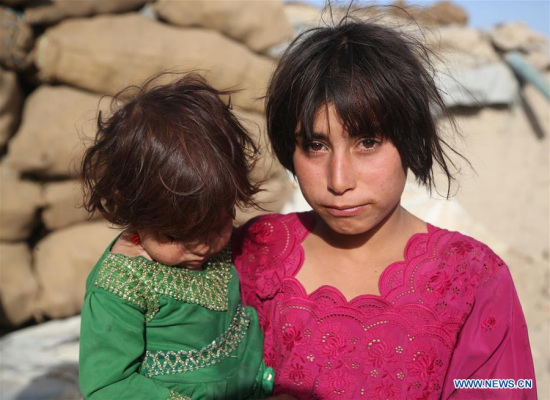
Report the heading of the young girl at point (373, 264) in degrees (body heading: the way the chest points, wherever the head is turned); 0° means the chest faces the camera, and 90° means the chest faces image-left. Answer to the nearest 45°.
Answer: approximately 0°

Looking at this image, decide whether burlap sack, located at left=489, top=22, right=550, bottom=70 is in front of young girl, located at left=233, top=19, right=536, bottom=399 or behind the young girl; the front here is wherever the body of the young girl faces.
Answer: behind

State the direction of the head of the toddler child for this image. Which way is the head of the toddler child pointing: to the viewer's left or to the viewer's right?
to the viewer's right

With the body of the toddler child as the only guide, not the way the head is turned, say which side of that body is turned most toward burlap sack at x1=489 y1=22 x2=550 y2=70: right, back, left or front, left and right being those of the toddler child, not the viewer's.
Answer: left

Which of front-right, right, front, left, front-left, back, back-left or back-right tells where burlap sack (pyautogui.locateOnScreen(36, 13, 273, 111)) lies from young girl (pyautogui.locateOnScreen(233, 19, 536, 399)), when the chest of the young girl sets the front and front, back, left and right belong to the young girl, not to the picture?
back-right

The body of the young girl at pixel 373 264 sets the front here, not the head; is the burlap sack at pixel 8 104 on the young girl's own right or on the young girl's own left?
on the young girl's own right

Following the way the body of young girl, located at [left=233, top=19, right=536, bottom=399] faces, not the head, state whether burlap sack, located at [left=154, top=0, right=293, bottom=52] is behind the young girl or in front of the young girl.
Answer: behind

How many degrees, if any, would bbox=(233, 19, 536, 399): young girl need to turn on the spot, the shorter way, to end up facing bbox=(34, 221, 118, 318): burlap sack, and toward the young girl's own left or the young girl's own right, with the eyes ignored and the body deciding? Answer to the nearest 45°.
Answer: approximately 135° to the young girl's own right

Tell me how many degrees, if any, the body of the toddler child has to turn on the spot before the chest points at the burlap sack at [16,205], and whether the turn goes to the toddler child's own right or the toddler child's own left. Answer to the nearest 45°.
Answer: approximately 135° to the toddler child's own left
